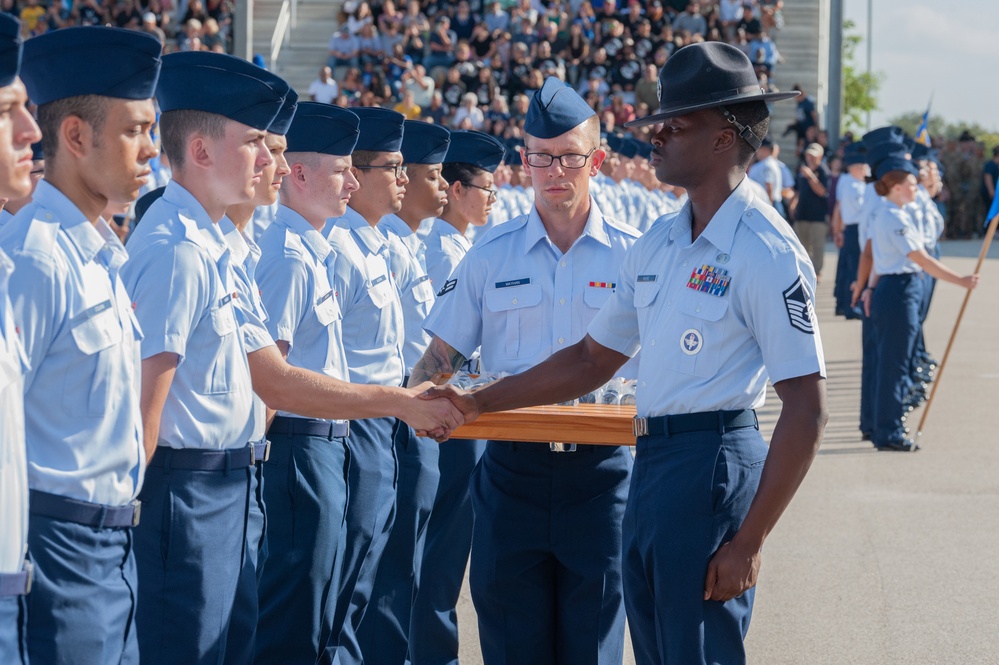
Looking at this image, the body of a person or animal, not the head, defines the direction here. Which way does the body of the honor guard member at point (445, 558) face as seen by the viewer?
to the viewer's right

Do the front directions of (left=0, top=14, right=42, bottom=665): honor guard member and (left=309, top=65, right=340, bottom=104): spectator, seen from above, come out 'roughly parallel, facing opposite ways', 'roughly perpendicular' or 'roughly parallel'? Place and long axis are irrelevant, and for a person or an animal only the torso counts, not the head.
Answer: roughly perpendicular

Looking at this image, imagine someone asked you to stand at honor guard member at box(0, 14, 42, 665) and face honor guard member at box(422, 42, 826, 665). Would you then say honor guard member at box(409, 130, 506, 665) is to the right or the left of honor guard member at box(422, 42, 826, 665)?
left

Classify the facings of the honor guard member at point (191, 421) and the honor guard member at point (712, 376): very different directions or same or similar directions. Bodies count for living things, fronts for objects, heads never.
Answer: very different directions

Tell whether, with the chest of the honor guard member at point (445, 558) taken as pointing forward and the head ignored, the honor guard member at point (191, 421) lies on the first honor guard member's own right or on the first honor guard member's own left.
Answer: on the first honor guard member's own right

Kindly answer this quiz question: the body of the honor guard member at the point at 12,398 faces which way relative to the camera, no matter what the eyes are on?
to the viewer's right

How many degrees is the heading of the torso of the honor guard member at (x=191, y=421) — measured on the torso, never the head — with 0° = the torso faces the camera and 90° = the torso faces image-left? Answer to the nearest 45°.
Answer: approximately 270°

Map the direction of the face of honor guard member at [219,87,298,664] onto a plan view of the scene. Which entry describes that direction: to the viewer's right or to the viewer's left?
to the viewer's right

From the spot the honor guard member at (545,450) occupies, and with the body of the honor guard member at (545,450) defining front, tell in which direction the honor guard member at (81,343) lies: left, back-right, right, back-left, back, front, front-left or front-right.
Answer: front-right

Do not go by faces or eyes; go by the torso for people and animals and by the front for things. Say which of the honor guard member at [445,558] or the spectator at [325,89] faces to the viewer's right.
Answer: the honor guard member

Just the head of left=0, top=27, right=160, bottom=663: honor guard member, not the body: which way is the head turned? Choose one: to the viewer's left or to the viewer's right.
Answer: to the viewer's right

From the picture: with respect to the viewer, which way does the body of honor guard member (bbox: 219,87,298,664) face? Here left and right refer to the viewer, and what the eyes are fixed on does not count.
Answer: facing to the right of the viewer

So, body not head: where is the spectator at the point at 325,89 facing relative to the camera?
toward the camera
